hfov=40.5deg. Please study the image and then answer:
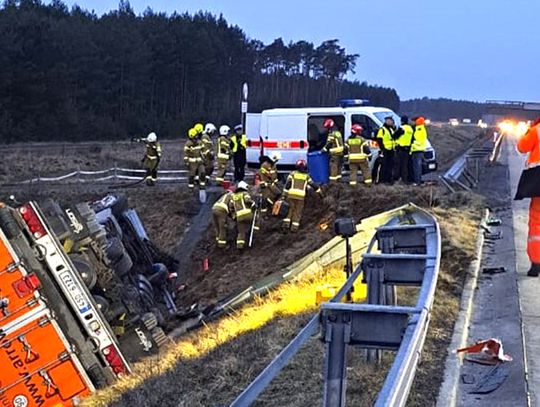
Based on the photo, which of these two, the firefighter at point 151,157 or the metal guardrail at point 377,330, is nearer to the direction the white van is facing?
the metal guardrail

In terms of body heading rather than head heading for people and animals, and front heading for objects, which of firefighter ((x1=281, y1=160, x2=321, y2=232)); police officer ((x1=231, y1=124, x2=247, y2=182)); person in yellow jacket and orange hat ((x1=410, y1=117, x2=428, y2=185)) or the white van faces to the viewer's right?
the white van

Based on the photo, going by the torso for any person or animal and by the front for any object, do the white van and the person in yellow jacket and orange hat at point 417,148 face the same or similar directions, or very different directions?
very different directions

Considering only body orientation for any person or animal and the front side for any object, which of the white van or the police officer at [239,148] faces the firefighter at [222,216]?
the police officer at [239,148]

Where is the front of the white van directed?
to the viewer's right

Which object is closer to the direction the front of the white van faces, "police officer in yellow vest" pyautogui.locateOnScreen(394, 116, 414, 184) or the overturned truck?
the police officer in yellow vest

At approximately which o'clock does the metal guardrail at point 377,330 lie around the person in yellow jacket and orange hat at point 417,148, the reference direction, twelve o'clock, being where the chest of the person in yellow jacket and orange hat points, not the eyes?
The metal guardrail is roughly at 9 o'clock from the person in yellow jacket and orange hat.

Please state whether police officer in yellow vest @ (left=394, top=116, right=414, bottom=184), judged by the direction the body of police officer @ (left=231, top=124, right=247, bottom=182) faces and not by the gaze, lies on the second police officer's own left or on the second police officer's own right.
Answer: on the second police officer's own left
